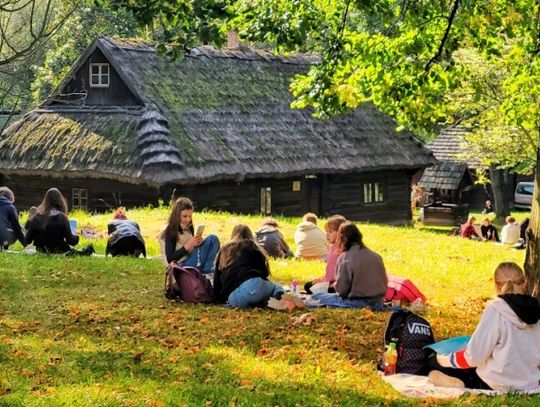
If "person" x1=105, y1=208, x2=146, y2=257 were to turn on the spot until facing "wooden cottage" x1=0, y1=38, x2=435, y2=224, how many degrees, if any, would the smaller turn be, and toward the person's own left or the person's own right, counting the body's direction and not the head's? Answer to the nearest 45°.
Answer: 0° — they already face it

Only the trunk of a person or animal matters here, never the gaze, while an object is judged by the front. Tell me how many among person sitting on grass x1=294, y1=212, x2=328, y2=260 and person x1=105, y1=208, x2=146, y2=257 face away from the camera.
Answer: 2

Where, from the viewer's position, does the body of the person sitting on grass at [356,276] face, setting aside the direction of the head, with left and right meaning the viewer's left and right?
facing away from the viewer and to the left of the viewer

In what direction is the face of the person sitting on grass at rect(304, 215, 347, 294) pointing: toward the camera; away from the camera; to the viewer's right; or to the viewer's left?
to the viewer's left

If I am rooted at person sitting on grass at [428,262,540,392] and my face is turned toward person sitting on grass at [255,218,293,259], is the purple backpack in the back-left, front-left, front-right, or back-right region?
front-left

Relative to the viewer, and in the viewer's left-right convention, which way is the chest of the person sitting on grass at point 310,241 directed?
facing away from the viewer

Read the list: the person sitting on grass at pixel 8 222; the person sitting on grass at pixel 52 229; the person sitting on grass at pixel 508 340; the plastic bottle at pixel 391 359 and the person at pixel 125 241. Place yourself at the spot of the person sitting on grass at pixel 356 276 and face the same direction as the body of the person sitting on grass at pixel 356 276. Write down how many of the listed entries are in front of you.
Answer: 3

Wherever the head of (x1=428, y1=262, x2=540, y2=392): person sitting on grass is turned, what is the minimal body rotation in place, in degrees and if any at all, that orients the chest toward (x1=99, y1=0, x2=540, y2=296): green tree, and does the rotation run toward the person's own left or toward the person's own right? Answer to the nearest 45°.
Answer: approximately 45° to the person's own right

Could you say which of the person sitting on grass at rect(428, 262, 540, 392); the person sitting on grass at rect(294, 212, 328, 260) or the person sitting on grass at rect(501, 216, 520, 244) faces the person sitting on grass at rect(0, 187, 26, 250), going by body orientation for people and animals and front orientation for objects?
the person sitting on grass at rect(428, 262, 540, 392)

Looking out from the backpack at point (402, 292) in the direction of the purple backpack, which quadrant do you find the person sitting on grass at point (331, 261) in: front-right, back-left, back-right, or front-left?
front-right

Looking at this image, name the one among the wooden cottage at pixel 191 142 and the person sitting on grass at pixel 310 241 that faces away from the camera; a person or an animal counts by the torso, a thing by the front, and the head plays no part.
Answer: the person sitting on grass

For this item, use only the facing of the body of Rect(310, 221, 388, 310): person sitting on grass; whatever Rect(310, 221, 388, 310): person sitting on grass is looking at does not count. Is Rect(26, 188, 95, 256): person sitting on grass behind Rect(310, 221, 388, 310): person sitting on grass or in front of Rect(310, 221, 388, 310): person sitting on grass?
in front

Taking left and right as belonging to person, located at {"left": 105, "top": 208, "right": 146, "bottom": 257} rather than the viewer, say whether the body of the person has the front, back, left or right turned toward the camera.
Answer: back

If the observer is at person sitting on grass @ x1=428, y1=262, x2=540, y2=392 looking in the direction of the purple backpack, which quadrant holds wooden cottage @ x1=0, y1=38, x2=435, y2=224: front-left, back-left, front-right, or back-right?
front-right

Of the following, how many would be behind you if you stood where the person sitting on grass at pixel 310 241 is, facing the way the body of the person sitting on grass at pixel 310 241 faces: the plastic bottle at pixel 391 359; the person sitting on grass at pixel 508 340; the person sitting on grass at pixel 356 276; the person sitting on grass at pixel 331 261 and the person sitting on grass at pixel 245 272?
5

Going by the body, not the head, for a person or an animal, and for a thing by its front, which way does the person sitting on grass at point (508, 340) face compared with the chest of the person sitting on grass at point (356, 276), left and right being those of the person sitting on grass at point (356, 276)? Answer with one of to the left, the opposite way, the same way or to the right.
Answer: the same way
